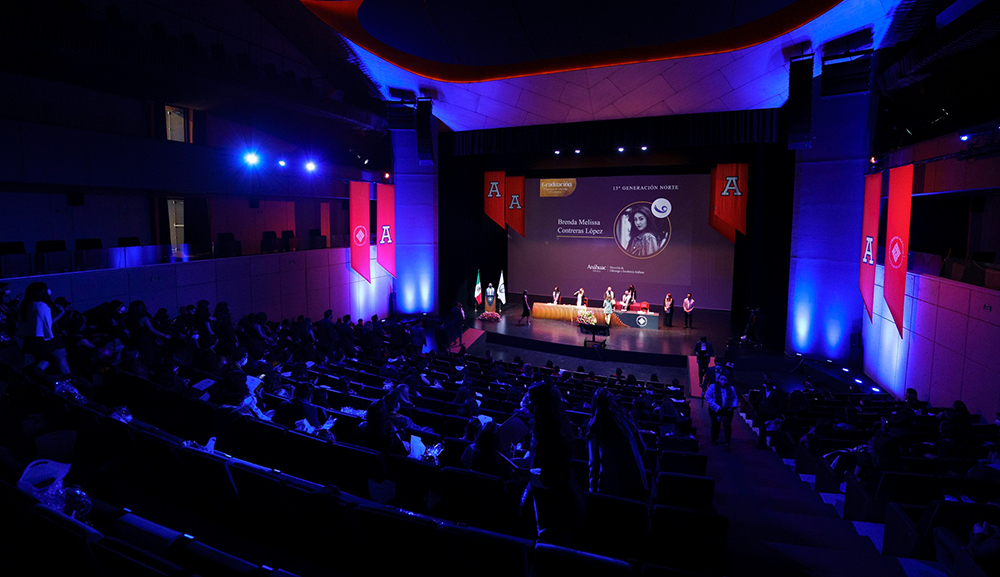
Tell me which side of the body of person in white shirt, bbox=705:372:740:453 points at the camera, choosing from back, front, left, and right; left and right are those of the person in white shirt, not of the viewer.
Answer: front

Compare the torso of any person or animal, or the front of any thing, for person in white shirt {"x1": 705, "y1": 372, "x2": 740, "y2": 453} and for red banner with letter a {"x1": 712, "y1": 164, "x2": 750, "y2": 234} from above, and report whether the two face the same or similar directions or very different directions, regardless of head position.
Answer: same or similar directions

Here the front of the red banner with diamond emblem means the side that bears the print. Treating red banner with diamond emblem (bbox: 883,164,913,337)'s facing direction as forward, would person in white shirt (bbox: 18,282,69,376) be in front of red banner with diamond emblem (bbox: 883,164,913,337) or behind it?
in front

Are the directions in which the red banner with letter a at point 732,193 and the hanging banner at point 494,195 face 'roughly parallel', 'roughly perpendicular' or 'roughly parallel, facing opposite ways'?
roughly parallel

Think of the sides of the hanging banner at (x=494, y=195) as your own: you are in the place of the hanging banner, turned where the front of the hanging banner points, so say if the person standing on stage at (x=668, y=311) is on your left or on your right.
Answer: on your left

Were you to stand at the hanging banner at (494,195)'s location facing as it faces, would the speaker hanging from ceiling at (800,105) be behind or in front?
in front

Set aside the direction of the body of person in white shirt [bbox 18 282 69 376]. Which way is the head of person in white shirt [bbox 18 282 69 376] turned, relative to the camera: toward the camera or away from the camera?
away from the camera

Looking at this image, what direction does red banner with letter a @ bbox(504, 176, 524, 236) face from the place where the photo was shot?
facing the viewer

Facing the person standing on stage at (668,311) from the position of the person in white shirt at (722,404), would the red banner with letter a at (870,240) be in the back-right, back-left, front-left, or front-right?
front-right

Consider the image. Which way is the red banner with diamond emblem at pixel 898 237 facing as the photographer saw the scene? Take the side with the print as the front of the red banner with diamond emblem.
facing the viewer and to the left of the viewer

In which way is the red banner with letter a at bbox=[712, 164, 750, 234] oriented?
toward the camera

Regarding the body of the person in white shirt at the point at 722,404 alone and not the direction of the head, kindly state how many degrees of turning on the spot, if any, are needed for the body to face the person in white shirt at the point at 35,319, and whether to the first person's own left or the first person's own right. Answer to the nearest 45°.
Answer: approximately 45° to the first person's own right
